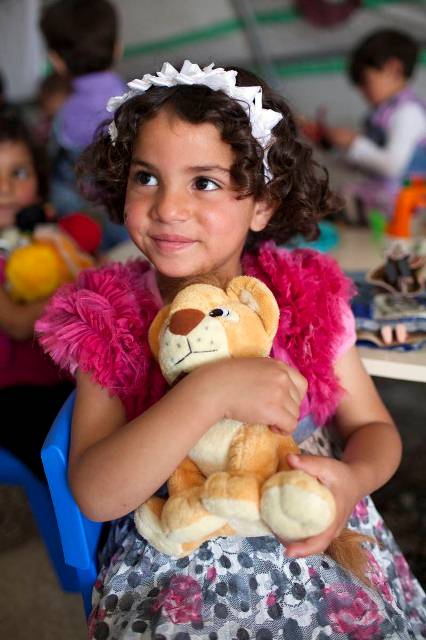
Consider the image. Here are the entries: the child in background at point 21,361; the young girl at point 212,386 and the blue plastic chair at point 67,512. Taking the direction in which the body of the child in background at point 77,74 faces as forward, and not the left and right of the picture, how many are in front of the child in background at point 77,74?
0

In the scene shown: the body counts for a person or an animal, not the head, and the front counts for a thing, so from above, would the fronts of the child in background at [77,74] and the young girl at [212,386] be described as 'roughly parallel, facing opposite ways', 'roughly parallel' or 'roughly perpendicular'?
roughly parallel, facing opposite ways

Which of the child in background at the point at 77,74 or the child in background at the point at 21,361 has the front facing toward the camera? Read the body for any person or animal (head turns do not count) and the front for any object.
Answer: the child in background at the point at 21,361

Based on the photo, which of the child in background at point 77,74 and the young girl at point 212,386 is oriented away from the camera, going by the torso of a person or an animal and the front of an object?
the child in background

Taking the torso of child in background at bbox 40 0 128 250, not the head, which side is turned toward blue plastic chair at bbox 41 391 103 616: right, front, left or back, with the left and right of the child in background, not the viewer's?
back

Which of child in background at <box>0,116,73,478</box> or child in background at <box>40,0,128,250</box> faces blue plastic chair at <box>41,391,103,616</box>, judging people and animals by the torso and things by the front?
child in background at <box>0,116,73,478</box>

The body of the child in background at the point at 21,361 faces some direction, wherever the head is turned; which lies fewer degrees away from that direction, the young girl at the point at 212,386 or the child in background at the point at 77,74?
the young girl

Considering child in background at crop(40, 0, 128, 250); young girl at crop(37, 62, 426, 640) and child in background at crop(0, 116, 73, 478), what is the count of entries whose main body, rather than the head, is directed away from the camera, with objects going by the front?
1

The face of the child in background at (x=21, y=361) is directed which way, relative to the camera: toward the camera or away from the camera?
toward the camera

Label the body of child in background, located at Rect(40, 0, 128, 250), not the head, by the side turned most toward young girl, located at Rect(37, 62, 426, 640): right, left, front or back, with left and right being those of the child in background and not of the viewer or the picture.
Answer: back

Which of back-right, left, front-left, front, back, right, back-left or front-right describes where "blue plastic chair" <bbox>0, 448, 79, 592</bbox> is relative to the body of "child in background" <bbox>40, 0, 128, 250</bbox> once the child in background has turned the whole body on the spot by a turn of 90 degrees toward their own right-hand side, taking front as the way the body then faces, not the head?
right

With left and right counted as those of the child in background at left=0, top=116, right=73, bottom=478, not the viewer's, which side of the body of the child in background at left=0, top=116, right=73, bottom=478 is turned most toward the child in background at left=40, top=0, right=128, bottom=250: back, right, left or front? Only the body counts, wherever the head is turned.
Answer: back

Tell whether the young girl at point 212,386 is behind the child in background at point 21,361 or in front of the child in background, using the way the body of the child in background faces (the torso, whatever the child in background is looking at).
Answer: in front

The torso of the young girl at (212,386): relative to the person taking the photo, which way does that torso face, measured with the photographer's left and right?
facing the viewer

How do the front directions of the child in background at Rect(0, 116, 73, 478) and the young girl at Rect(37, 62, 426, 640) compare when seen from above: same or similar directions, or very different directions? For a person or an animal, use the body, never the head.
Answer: same or similar directions

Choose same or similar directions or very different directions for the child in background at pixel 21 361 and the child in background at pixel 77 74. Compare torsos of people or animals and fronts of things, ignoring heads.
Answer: very different directions

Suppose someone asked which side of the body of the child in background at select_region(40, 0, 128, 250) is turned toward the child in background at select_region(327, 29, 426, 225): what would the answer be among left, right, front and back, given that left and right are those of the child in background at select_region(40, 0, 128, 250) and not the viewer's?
right

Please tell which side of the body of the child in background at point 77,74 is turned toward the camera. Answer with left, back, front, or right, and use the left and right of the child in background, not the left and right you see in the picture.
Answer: back

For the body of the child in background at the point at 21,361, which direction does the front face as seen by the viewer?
toward the camera
